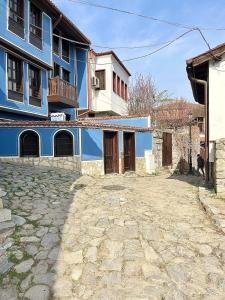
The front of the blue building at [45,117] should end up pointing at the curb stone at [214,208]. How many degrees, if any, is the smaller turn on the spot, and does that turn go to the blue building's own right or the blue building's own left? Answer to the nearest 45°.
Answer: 0° — it already faces it

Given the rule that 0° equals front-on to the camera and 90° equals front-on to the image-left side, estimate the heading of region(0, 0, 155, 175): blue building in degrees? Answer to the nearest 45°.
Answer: approximately 315°

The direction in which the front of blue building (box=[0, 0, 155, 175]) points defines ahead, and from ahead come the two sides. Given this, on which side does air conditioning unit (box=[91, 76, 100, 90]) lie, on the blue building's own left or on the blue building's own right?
on the blue building's own left

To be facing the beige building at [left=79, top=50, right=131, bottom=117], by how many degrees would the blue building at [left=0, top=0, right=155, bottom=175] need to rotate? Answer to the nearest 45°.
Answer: approximately 90° to its left
